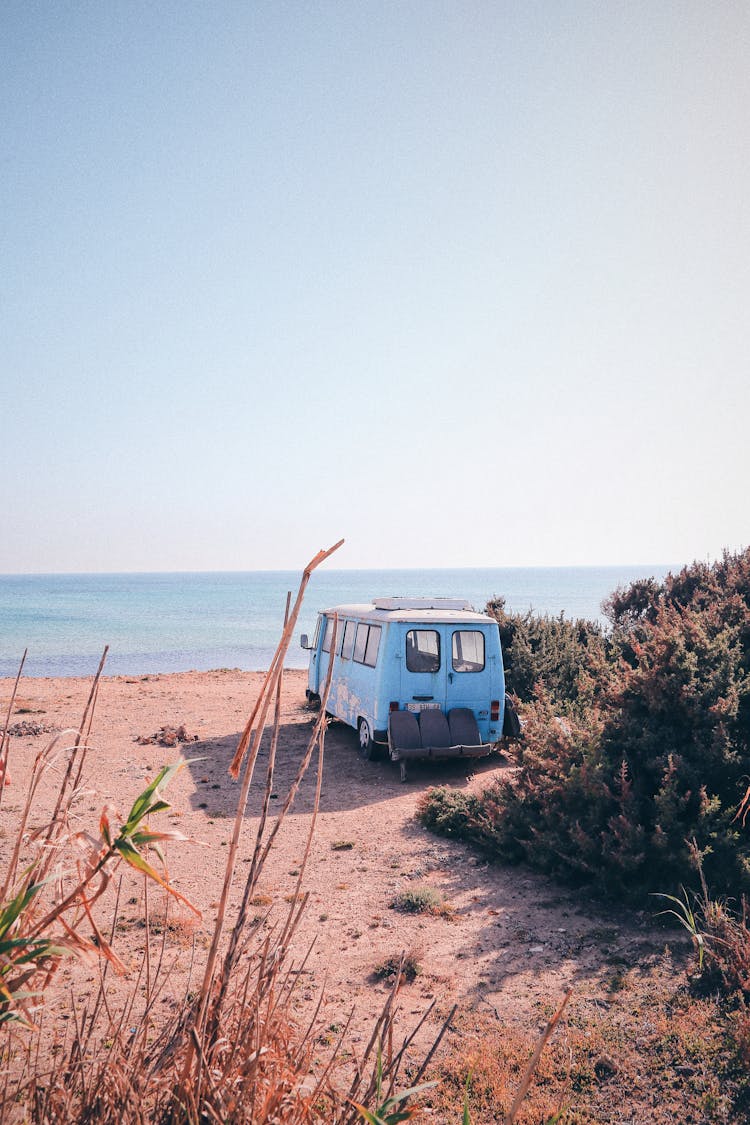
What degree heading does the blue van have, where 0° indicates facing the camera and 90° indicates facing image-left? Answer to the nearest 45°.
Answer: approximately 135°

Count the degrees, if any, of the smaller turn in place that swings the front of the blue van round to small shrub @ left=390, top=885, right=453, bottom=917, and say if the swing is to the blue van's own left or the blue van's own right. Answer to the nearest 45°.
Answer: approximately 135° to the blue van's own left

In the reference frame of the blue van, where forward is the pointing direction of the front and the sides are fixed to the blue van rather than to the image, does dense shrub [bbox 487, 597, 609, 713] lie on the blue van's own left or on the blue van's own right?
on the blue van's own right

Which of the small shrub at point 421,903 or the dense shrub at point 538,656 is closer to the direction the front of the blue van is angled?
the dense shrub

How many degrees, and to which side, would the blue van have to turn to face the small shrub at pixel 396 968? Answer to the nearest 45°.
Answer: approximately 135° to its left

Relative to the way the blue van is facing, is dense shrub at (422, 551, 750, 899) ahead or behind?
behind

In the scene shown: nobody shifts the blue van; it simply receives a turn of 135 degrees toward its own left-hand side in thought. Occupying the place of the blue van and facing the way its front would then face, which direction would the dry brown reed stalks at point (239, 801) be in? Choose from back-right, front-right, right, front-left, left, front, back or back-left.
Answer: front
